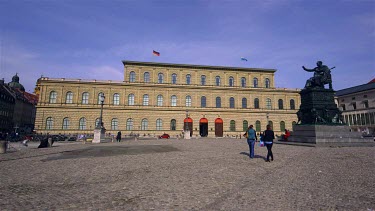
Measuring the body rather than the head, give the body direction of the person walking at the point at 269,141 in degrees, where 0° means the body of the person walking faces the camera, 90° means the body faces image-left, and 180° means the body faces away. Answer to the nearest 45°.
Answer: approximately 180°

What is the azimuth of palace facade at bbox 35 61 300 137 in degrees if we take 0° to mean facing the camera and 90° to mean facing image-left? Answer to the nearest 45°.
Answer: approximately 0°

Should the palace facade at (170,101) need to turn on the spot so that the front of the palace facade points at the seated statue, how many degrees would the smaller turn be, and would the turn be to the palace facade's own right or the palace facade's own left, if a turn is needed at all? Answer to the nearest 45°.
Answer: approximately 45° to the palace facade's own left

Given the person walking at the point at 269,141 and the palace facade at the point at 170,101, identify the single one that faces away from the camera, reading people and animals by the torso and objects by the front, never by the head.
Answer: the person walking

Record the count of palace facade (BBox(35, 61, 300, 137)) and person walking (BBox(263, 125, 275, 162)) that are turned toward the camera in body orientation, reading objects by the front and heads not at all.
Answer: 1

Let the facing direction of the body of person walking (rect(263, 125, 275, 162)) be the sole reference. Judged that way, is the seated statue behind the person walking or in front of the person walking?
in front

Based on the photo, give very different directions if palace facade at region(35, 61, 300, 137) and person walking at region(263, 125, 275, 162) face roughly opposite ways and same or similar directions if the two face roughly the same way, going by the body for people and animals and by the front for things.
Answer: very different directions

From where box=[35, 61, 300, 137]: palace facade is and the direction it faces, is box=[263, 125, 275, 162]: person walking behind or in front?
in front
